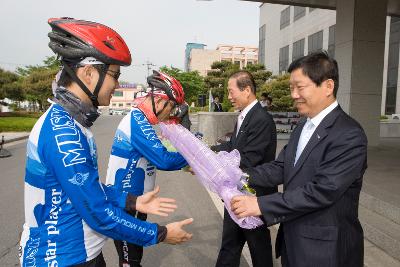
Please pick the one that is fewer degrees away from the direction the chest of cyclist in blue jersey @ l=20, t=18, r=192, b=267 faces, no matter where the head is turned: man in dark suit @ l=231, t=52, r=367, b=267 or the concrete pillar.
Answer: the man in dark suit

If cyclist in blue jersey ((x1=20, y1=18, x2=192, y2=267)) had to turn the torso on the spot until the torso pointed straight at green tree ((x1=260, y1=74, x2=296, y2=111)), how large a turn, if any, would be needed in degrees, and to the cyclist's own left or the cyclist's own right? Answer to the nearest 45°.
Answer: approximately 45° to the cyclist's own left

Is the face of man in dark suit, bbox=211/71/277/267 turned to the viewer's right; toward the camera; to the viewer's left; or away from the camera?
to the viewer's left

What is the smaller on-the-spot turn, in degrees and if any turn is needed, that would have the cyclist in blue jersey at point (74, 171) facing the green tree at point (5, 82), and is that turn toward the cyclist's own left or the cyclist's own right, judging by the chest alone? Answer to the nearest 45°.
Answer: approximately 90° to the cyclist's own left

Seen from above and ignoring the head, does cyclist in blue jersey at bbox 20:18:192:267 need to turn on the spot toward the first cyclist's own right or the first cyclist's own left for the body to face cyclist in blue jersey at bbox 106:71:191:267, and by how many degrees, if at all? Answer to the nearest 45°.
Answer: approximately 90° to the first cyclist's own left

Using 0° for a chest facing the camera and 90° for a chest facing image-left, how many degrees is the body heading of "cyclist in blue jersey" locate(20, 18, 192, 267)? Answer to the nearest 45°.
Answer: approximately 270°

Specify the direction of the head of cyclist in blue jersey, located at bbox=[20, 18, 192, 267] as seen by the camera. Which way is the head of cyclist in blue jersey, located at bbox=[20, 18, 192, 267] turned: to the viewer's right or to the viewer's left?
to the viewer's right

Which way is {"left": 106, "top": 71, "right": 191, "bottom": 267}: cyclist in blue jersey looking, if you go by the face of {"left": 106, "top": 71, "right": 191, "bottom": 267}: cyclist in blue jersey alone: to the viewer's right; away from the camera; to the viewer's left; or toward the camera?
to the viewer's right

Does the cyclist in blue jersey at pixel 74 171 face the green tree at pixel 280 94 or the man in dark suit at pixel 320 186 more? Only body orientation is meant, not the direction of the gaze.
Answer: the man in dark suit

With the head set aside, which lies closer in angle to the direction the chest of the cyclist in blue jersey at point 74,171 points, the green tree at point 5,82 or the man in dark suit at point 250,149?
the man in dark suit

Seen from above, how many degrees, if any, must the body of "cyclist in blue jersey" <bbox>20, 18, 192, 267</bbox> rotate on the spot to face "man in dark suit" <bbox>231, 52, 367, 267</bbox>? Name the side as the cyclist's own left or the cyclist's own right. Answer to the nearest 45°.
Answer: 0° — they already face them

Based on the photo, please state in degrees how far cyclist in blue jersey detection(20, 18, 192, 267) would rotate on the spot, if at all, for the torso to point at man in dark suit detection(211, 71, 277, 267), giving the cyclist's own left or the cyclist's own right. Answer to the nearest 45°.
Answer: approximately 45° to the cyclist's own left

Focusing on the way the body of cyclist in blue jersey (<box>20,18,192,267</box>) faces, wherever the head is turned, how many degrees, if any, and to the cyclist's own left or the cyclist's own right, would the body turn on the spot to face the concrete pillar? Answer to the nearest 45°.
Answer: approximately 45° to the cyclist's own left
